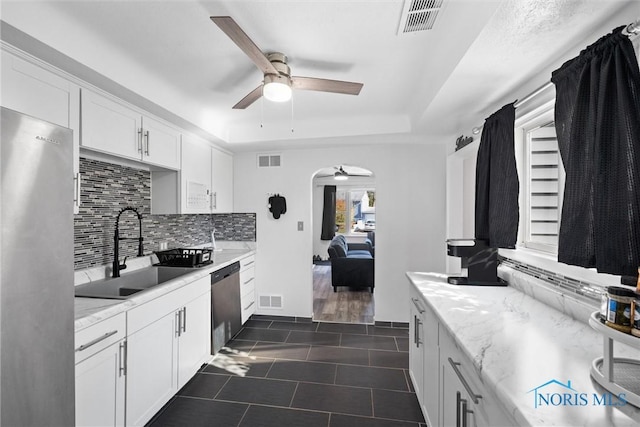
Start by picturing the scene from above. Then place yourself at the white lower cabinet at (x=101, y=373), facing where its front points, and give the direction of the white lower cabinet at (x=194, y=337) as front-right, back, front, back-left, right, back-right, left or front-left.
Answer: left

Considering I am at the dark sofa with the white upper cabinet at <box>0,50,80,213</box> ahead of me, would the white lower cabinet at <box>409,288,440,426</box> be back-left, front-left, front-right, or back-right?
front-left

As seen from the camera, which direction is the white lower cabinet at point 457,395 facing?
to the viewer's left

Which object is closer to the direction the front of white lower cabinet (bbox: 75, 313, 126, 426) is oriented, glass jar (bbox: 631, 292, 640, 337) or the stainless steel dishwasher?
the glass jar

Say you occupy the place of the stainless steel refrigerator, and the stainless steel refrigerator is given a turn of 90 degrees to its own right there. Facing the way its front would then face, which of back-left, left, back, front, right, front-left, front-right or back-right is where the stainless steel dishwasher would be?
back

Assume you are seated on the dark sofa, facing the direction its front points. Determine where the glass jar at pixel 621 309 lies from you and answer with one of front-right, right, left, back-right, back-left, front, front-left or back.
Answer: right

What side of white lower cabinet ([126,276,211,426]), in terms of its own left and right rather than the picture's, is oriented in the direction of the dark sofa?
left

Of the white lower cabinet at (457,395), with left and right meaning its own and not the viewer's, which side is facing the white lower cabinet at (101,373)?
front

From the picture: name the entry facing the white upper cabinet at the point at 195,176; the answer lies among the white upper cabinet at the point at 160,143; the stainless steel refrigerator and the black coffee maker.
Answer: the black coffee maker

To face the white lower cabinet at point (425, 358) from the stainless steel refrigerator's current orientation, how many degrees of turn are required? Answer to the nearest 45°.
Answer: approximately 45° to its left

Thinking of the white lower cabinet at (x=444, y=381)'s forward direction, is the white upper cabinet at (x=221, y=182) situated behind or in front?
in front

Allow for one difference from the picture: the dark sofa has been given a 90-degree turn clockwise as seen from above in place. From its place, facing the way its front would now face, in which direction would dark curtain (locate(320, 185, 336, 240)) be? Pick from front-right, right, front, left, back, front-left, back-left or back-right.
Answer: back

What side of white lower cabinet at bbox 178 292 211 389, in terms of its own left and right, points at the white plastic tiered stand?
front

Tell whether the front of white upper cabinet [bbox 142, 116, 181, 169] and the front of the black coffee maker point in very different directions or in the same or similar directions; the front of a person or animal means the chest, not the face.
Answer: very different directions

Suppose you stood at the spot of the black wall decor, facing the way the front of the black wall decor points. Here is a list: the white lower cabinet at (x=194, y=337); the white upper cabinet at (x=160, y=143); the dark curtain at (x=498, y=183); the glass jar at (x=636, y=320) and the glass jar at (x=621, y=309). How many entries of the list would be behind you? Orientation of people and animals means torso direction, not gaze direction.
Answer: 0

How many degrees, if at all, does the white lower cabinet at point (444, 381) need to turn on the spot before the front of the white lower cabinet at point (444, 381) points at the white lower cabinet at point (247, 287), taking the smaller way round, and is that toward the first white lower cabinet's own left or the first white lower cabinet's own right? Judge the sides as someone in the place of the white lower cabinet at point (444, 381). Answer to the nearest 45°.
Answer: approximately 45° to the first white lower cabinet's own right

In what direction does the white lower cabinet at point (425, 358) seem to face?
to the viewer's left

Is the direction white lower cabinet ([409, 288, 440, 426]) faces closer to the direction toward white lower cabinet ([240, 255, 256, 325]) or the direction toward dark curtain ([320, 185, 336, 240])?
the white lower cabinet
